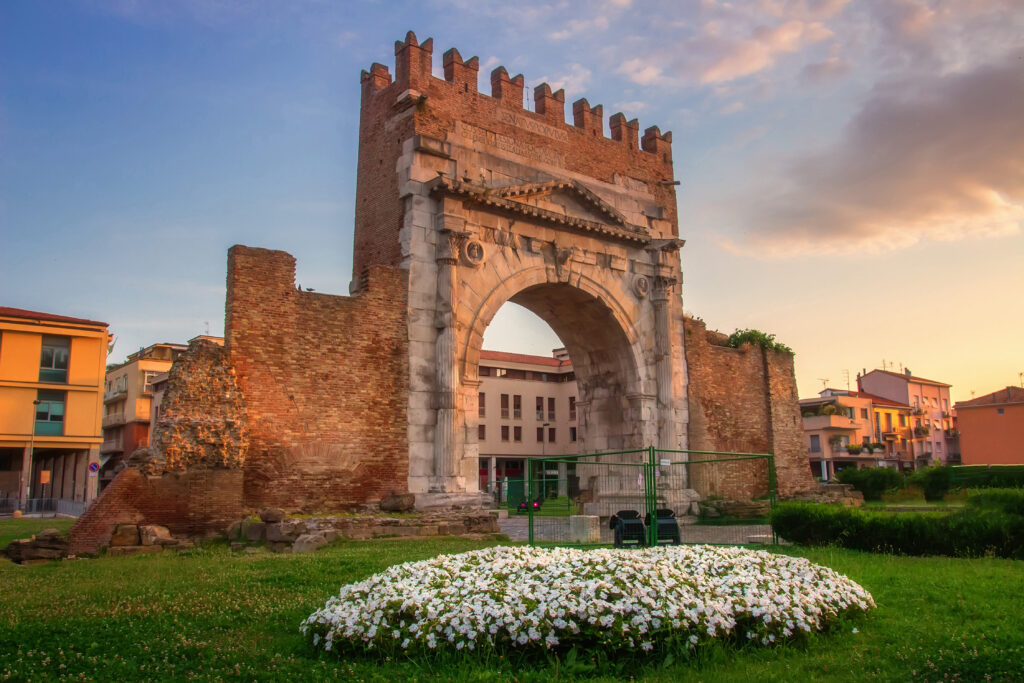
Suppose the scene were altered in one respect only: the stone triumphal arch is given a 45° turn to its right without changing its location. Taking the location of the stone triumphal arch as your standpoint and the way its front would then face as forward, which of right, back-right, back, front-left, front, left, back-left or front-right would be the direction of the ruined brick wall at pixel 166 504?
front-right

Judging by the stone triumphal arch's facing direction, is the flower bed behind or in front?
in front

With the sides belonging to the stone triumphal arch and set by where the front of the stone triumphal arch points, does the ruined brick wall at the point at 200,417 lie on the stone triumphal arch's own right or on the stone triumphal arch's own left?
on the stone triumphal arch's own right

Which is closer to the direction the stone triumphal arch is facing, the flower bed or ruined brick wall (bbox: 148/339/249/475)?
the flower bed

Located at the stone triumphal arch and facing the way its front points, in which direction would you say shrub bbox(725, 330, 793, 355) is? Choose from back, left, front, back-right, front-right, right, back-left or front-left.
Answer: left

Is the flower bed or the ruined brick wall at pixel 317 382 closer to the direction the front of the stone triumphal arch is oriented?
the flower bed

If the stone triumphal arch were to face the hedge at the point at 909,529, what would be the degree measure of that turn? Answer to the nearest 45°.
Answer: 0° — it already faces it

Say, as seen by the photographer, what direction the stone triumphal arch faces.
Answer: facing the viewer and to the right of the viewer

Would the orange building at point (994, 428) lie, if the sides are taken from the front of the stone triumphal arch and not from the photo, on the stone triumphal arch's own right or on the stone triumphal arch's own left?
on the stone triumphal arch's own left

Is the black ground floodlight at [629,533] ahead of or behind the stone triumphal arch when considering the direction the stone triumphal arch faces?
ahead

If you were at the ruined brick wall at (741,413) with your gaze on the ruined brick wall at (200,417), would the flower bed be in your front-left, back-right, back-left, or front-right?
front-left

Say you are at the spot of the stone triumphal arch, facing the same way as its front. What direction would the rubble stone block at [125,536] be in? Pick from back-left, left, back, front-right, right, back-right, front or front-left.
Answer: right

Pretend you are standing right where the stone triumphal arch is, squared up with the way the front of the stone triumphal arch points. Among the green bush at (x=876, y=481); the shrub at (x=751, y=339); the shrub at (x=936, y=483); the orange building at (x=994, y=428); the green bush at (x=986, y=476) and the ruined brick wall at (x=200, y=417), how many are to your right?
1

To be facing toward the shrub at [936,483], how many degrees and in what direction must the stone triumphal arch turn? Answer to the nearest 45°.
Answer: approximately 90° to its left

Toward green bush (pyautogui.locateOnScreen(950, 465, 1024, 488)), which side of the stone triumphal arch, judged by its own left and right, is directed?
left

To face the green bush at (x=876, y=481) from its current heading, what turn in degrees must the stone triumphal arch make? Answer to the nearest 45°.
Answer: approximately 90° to its left
